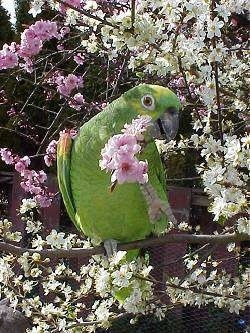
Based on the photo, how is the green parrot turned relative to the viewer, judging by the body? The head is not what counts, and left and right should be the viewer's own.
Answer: facing the viewer and to the right of the viewer

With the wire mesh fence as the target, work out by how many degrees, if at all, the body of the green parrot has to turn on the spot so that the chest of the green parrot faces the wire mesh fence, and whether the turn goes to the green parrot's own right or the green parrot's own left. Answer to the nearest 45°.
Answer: approximately 135° to the green parrot's own left
